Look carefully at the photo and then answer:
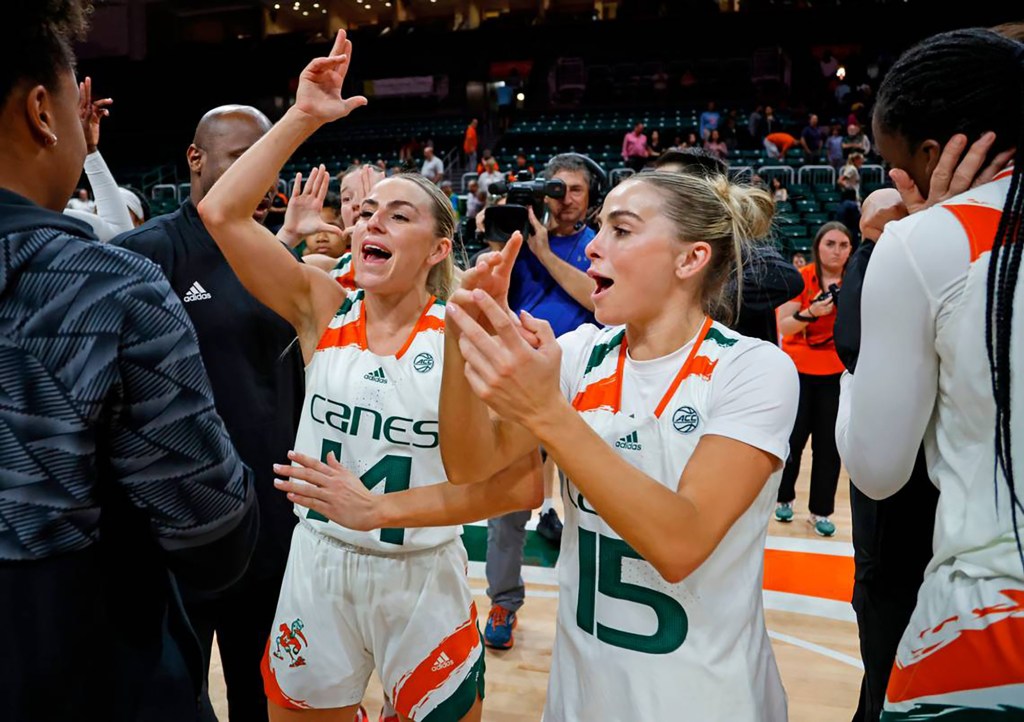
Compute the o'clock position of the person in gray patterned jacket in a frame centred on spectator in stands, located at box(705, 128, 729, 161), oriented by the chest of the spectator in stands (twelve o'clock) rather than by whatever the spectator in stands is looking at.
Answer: The person in gray patterned jacket is roughly at 12 o'clock from the spectator in stands.

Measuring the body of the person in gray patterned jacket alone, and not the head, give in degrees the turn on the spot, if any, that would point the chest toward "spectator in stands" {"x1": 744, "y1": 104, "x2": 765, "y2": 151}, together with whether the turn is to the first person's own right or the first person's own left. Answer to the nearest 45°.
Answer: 0° — they already face them

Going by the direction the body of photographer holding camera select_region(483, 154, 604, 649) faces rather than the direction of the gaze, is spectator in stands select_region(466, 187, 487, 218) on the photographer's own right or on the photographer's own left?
on the photographer's own right

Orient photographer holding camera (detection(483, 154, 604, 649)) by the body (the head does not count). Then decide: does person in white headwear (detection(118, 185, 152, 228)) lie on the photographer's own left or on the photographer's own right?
on the photographer's own right

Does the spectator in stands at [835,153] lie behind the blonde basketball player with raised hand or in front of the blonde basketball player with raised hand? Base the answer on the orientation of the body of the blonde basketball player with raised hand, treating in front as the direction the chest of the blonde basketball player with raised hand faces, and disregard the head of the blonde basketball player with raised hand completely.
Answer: behind

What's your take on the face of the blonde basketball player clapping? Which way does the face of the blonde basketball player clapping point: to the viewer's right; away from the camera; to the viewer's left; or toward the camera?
to the viewer's left

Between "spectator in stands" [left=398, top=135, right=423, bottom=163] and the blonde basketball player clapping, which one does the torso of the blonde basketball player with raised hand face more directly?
the blonde basketball player clapping

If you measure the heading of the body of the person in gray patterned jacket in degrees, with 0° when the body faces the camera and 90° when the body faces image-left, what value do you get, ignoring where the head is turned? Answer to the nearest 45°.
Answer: approximately 225°

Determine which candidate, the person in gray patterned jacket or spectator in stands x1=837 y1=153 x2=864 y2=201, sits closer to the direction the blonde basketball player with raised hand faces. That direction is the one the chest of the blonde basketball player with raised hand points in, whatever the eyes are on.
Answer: the person in gray patterned jacket

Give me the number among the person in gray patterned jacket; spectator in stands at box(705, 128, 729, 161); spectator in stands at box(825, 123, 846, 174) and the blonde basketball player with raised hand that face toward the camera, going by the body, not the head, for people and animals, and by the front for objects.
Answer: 3

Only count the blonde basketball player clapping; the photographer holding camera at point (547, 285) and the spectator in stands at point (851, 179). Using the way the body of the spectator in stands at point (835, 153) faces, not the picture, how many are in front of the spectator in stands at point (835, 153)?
3
